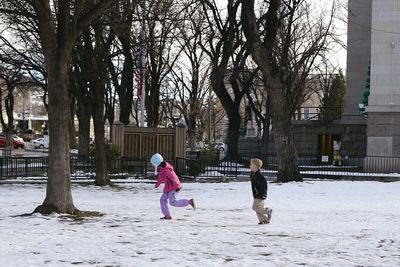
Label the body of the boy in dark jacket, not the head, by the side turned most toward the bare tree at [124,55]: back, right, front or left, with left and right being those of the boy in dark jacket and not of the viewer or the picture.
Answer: right

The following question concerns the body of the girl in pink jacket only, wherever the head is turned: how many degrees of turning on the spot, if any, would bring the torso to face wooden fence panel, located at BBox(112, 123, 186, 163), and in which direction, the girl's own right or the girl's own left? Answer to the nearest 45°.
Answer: approximately 90° to the girl's own right

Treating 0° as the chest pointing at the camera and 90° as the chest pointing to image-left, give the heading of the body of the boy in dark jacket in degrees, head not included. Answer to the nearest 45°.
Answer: approximately 90°

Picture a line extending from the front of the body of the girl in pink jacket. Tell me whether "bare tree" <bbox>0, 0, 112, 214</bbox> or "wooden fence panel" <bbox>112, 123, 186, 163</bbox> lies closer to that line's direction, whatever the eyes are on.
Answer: the bare tree

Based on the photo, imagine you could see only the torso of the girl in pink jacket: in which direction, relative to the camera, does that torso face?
to the viewer's left

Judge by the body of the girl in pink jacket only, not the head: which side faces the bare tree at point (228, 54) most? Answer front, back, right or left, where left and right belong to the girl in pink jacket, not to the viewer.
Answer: right
